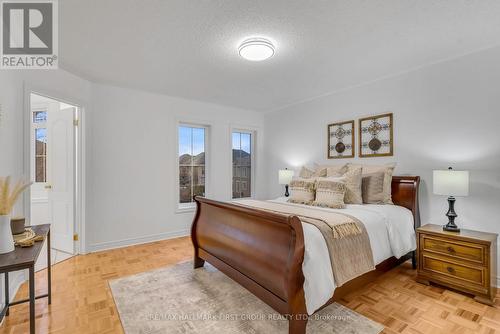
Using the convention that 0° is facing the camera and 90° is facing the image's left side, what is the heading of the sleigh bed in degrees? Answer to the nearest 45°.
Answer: approximately 45°

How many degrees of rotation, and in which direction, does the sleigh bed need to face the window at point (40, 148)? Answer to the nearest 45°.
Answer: approximately 45° to its right

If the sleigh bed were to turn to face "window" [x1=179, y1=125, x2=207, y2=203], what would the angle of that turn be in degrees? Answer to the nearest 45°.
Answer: approximately 90° to its right
